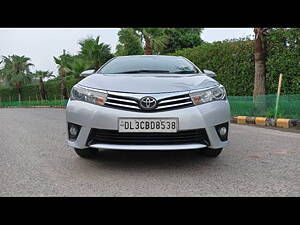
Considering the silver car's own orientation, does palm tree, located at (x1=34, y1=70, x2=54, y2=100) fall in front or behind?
behind

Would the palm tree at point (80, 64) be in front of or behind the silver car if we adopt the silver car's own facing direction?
behind

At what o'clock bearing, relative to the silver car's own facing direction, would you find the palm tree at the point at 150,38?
The palm tree is roughly at 6 o'clock from the silver car.

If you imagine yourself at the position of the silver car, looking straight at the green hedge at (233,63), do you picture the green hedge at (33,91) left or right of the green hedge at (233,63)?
left

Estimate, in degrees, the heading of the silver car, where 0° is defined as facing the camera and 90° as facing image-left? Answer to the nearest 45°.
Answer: approximately 0°

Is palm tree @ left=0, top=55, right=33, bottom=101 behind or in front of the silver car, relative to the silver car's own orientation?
behind

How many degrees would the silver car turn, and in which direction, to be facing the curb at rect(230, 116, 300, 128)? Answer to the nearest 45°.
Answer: approximately 135° to its left

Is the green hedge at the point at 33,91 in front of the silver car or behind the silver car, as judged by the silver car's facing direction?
behind

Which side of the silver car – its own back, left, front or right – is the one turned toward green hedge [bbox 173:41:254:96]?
back
